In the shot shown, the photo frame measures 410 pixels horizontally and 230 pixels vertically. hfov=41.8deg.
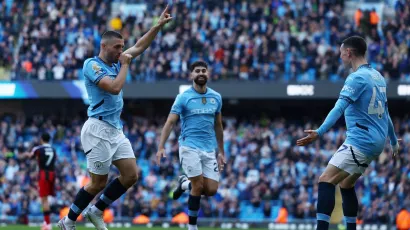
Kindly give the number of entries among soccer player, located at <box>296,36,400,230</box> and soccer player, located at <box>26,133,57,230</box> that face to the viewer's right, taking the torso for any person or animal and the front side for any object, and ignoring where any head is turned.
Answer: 0

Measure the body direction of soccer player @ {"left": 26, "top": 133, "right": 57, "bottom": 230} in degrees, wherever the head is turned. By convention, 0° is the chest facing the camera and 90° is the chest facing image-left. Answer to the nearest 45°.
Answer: approximately 135°

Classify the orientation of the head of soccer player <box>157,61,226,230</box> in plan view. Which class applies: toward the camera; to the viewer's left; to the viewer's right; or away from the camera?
toward the camera

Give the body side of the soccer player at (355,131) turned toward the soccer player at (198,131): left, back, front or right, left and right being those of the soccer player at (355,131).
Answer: front

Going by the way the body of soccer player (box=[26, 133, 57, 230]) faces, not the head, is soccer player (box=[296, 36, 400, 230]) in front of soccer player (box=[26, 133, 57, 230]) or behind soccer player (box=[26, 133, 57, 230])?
behind
